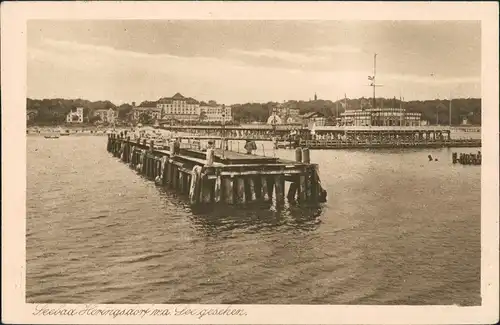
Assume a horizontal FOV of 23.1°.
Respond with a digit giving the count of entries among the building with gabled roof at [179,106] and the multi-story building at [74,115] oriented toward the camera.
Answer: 2

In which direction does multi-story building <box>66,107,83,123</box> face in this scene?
toward the camera

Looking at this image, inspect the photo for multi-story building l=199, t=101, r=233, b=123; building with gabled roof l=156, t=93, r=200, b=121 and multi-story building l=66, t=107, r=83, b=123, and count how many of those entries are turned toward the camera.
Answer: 3

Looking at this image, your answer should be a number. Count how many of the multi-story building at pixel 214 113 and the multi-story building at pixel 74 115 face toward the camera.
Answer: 2

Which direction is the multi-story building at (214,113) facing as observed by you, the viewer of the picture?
facing the viewer

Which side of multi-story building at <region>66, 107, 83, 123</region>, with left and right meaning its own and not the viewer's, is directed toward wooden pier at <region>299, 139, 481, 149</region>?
left

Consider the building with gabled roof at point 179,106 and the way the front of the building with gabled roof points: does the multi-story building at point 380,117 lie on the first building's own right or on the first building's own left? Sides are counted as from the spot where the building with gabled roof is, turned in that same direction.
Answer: on the first building's own left

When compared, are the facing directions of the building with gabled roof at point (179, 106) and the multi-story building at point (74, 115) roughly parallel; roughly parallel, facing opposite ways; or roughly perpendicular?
roughly parallel
